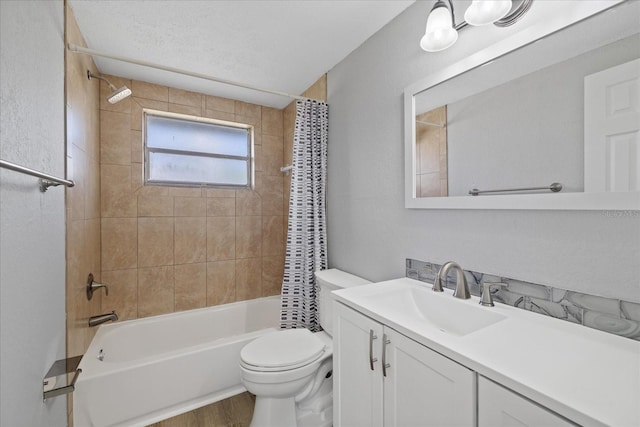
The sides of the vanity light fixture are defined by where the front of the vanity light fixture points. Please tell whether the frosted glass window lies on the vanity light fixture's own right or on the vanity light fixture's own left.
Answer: on the vanity light fixture's own right

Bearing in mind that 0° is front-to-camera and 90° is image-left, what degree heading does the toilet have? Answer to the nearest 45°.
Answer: approximately 45°

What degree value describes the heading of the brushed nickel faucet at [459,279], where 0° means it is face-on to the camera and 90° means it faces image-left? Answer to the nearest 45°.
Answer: approximately 45°
